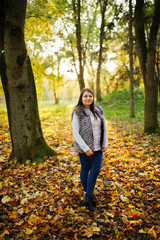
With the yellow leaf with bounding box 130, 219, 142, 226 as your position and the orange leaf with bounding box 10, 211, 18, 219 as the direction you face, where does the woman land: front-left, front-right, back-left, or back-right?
front-right

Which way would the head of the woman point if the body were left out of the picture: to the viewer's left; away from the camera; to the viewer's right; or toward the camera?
toward the camera

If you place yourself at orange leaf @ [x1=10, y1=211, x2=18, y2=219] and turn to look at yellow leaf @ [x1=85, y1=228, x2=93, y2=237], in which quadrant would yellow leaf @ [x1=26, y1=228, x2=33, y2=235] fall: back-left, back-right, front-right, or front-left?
front-right

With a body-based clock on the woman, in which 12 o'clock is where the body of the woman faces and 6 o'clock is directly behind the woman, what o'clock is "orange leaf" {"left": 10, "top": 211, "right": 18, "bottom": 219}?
The orange leaf is roughly at 4 o'clock from the woman.

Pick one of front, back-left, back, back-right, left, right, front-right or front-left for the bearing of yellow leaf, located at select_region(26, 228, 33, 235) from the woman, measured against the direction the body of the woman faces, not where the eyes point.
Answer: right

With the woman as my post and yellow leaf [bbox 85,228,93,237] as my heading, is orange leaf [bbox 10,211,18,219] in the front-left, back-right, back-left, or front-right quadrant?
front-right

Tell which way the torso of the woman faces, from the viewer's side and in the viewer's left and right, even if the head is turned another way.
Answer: facing the viewer and to the right of the viewer

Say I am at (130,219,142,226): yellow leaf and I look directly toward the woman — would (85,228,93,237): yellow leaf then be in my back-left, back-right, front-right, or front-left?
front-left
